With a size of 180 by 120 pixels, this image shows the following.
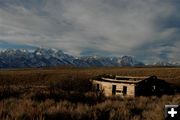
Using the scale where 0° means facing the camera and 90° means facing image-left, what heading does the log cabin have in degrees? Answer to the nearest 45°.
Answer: approximately 45°
